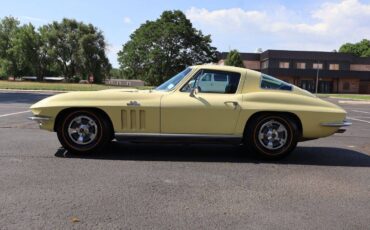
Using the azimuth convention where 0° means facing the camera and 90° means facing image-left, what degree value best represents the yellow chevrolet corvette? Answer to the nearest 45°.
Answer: approximately 90°
